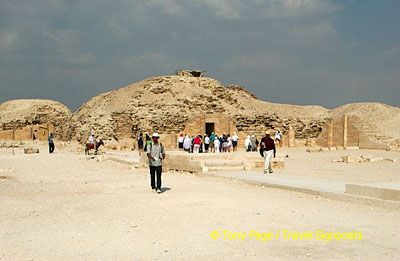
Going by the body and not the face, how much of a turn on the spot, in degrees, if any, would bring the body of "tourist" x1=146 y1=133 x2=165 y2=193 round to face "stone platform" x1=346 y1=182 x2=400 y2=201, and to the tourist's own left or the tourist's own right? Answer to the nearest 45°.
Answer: approximately 45° to the tourist's own left

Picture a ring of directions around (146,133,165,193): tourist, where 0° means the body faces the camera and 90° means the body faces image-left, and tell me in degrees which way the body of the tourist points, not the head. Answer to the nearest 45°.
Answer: approximately 0°

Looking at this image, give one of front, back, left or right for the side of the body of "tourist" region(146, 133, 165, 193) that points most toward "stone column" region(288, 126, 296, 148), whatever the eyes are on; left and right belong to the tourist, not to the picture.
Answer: back

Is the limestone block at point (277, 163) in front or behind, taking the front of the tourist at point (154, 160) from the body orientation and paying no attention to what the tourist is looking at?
behind

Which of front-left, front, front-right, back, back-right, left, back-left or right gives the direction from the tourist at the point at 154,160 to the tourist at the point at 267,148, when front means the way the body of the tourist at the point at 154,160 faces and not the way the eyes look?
back-left

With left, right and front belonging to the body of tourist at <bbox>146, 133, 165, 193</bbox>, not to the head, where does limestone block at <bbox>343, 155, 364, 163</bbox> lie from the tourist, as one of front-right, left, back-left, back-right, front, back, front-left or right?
back-left

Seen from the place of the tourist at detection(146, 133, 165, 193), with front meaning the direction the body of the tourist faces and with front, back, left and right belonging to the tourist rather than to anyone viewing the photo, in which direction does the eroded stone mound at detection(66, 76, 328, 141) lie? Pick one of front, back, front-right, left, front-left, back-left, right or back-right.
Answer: back
